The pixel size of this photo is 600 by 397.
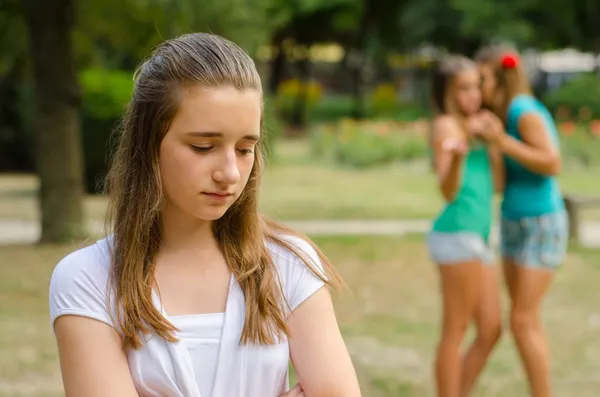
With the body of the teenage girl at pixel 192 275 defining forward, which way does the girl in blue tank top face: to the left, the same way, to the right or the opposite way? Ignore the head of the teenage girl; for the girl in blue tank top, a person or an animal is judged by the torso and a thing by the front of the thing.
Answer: to the right

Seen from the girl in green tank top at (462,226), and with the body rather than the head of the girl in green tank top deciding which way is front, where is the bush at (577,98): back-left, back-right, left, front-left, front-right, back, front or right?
back-left

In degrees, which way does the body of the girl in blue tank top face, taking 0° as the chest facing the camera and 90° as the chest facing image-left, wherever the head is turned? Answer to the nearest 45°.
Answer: approximately 90°

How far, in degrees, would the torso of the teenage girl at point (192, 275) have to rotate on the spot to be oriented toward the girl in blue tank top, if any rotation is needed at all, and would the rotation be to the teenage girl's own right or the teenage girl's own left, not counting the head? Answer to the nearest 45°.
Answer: approximately 135° to the teenage girl's own left

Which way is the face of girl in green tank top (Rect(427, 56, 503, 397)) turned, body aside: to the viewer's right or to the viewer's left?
to the viewer's right

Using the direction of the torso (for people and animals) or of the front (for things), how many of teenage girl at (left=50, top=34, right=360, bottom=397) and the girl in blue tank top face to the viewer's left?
1

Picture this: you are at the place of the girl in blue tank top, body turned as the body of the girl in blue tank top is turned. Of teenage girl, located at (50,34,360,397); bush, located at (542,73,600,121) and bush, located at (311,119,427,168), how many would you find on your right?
2

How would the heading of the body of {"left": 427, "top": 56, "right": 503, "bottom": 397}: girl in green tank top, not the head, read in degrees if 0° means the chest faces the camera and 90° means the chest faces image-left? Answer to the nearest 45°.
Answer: approximately 315°
